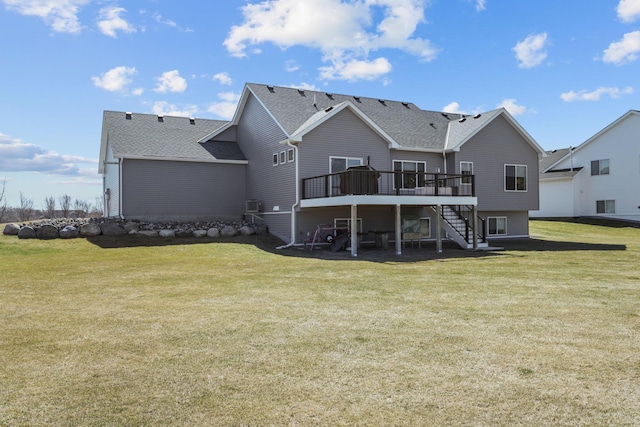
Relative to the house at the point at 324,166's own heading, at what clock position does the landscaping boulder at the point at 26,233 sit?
The landscaping boulder is roughly at 10 o'clock from the house.

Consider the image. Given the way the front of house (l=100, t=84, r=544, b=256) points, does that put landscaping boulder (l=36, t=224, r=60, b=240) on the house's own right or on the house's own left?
on the house's own left

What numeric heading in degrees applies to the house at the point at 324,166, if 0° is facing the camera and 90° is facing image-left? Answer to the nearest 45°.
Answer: approximately 135°
